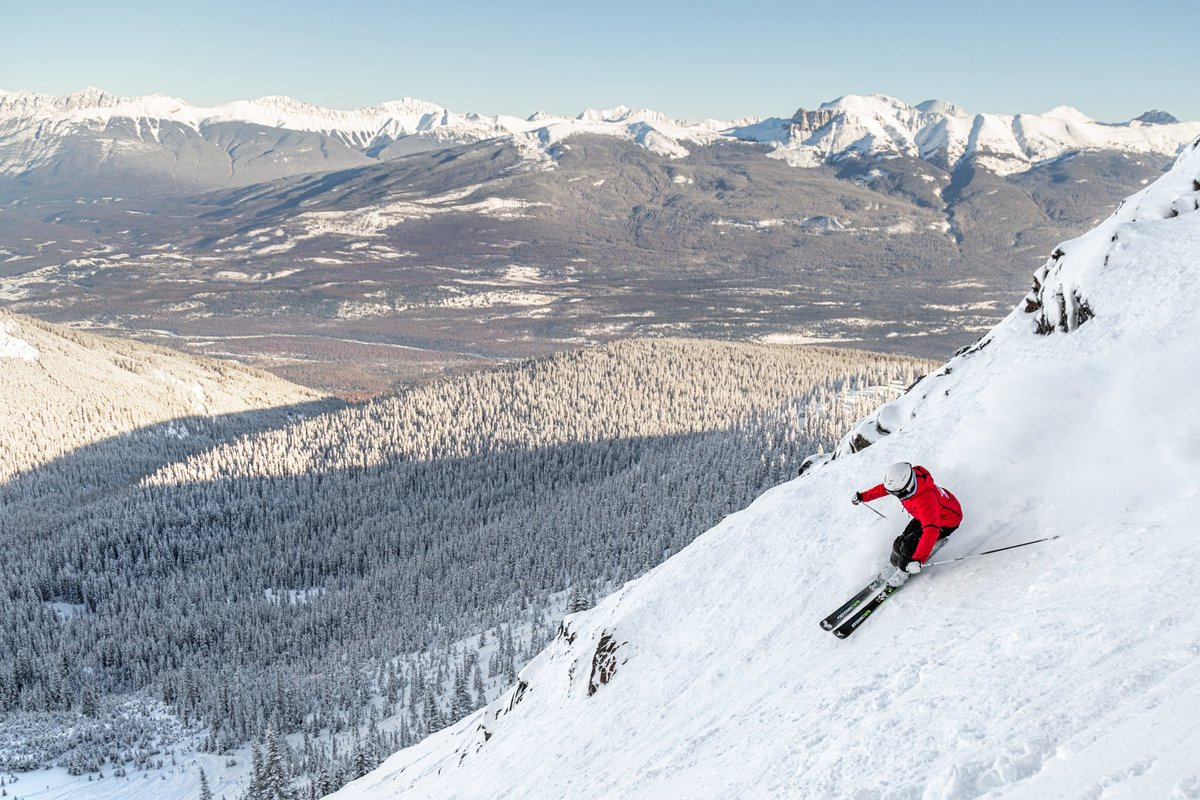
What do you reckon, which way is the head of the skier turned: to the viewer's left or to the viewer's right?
to the viewer's left

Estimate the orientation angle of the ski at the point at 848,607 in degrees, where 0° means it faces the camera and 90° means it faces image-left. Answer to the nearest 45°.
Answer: approximately 45°
